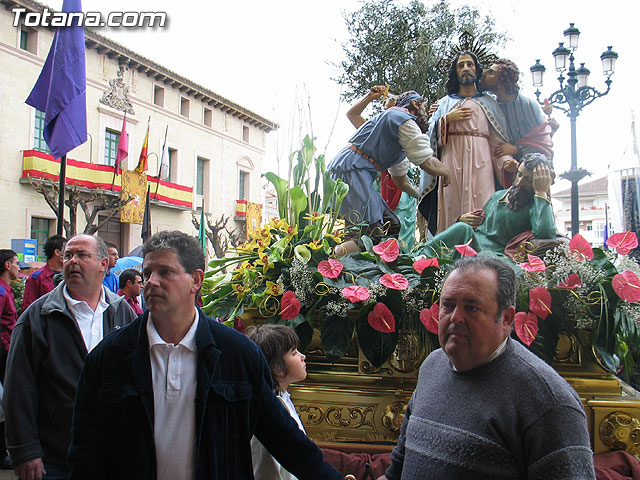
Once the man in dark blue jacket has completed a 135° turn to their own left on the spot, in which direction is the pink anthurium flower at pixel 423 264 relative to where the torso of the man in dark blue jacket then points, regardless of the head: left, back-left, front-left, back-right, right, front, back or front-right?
front

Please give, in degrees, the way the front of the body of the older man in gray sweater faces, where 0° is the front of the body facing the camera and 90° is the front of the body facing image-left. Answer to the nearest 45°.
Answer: approximately 45°

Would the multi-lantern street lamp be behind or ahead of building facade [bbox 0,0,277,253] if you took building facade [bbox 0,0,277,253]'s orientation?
ahead

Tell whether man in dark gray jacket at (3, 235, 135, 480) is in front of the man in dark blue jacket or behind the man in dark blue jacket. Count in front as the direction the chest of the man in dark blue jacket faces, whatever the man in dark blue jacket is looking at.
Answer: behind

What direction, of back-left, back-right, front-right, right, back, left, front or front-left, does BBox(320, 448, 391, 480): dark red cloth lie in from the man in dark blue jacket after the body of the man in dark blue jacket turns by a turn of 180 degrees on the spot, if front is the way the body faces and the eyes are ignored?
front-right

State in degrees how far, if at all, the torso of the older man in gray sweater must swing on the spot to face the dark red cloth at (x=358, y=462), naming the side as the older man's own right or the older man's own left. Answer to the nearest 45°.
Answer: approximately 90° to the older man's own right

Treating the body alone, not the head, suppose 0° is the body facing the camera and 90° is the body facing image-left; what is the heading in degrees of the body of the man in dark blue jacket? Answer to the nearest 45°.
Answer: approximately 0°

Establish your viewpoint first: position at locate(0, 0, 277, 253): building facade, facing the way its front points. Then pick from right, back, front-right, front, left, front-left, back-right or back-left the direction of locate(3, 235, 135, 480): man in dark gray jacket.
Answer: front-right

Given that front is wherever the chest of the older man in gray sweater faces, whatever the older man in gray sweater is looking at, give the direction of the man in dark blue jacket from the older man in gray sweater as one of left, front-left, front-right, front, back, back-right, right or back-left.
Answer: front-right

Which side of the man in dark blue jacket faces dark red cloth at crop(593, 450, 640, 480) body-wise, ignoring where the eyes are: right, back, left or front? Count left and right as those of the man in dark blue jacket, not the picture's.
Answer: left
